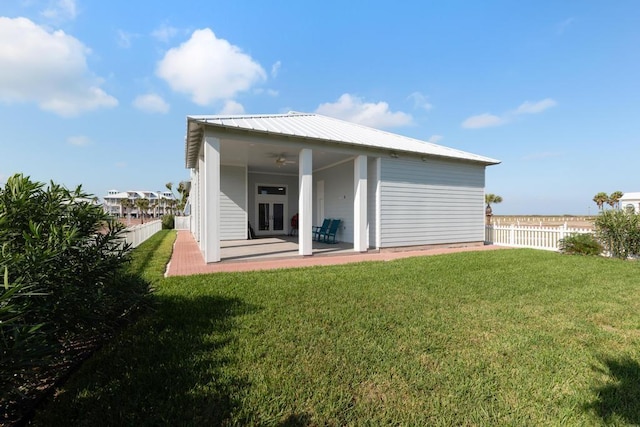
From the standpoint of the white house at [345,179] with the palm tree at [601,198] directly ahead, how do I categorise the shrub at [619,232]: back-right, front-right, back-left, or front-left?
front-right

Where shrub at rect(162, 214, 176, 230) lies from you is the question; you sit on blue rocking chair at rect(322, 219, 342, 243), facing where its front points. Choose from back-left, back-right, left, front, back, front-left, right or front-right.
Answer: right

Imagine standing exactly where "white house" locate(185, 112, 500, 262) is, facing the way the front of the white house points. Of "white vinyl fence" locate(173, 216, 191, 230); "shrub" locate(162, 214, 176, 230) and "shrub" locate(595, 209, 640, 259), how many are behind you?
2

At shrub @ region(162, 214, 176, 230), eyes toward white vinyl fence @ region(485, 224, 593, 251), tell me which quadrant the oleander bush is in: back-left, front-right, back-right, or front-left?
front-right

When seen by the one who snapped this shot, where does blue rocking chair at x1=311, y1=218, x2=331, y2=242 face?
facing the viewer and to the left of the viewer

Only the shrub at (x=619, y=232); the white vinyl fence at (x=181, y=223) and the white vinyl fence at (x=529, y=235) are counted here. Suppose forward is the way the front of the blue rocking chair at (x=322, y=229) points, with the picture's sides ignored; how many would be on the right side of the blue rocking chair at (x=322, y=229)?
1

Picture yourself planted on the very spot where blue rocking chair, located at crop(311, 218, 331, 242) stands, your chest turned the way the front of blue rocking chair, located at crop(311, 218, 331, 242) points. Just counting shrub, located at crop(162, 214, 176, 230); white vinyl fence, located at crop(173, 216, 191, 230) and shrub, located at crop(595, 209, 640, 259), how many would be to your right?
2

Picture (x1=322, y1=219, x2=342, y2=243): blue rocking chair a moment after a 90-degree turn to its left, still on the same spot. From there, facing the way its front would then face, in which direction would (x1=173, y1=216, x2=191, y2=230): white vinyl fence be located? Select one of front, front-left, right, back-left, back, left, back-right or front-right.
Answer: back

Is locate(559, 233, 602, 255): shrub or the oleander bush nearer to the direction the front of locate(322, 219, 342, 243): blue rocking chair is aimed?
the oleander bush

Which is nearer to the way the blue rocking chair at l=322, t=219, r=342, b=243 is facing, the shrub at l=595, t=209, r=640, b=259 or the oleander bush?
the oleander bush

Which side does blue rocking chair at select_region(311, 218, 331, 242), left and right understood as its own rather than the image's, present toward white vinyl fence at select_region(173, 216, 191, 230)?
right

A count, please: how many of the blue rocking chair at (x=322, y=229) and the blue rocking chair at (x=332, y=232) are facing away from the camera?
0

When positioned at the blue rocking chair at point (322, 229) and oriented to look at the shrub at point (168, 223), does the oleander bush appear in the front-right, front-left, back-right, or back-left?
back-left

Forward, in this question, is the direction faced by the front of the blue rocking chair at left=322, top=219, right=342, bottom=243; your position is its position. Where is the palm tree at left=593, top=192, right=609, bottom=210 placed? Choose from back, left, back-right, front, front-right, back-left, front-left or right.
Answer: back

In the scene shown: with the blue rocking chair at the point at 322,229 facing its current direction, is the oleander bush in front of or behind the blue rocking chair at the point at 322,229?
in front
